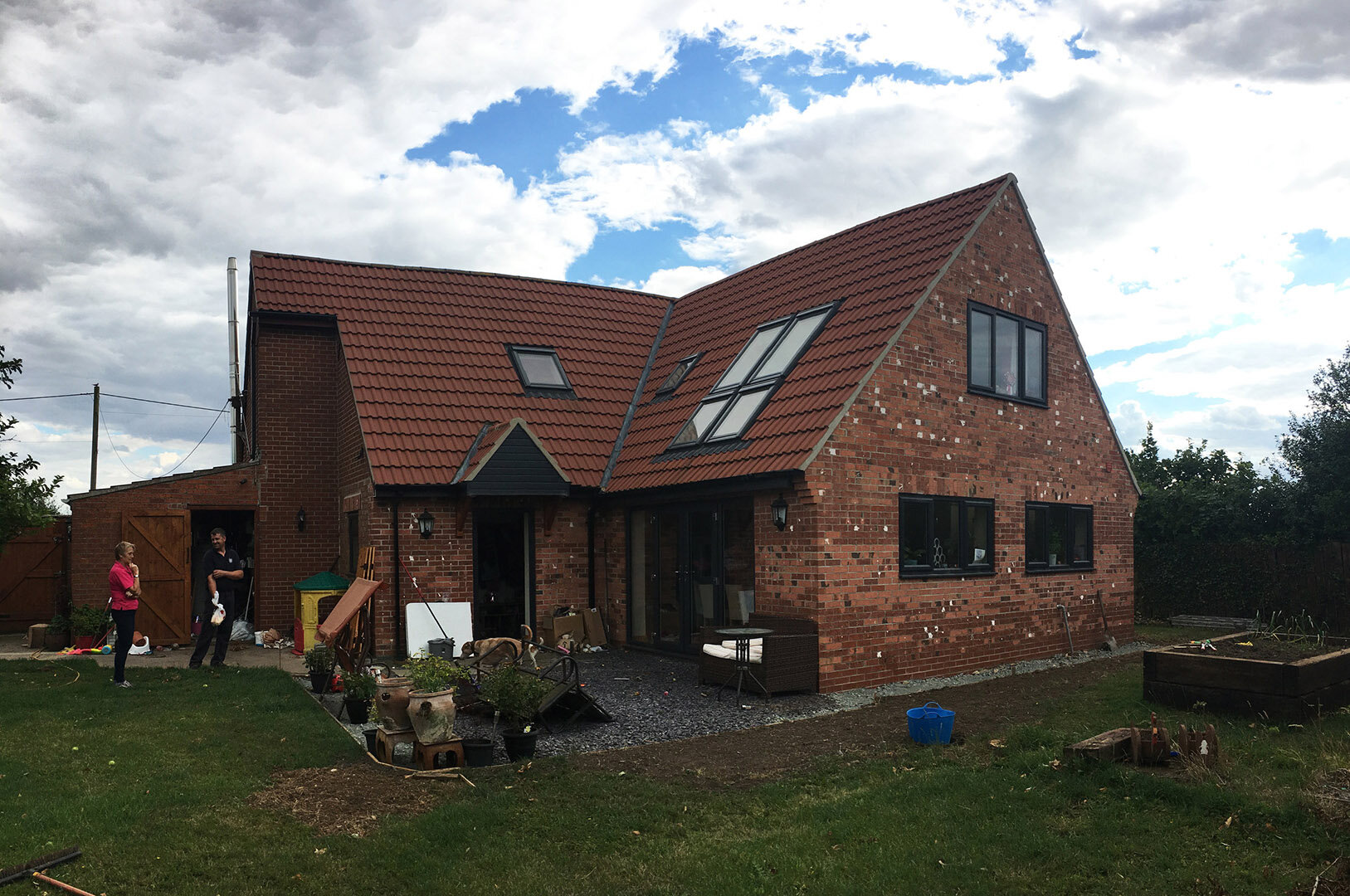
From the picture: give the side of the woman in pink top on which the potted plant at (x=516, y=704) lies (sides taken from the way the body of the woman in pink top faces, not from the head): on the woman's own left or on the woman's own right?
on the woman's own right

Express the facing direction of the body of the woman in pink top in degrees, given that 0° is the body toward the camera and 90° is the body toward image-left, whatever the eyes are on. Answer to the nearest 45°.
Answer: approximately 270°

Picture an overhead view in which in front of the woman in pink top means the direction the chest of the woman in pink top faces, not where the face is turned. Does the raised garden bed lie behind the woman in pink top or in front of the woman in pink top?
in front

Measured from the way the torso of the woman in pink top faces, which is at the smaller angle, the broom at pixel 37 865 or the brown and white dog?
the brown and white dog

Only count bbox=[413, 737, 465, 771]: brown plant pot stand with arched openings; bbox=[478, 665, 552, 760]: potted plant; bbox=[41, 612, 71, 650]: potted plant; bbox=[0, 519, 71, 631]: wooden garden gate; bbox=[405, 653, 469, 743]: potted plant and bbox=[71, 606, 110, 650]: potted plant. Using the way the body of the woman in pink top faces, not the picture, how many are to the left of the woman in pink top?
3

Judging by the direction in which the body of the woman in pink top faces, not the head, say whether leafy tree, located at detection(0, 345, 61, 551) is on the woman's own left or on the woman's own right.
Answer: on the woman's own left

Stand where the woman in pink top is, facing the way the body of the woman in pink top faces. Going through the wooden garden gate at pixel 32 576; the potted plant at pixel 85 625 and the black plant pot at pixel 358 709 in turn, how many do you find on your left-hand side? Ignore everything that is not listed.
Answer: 2
